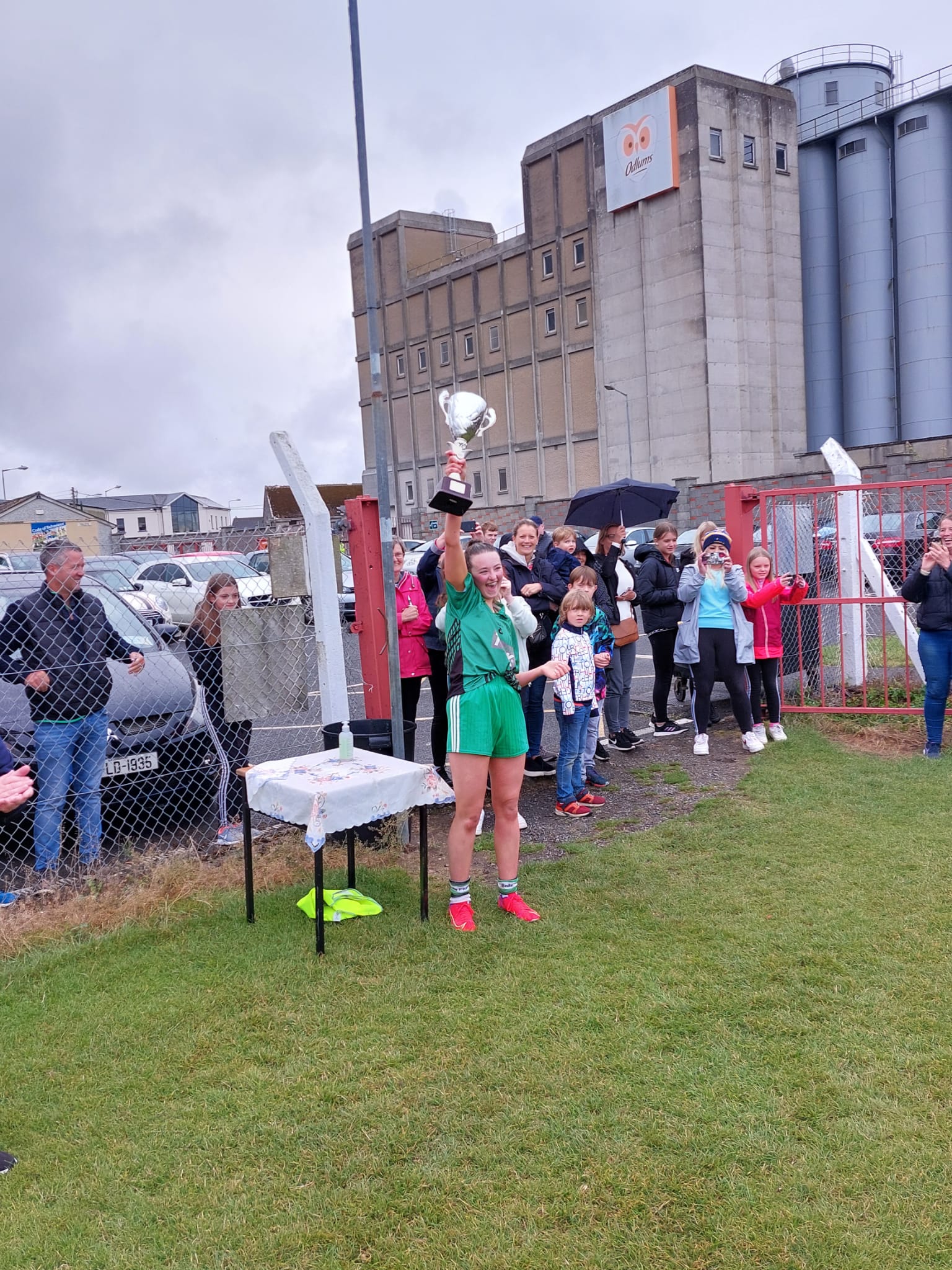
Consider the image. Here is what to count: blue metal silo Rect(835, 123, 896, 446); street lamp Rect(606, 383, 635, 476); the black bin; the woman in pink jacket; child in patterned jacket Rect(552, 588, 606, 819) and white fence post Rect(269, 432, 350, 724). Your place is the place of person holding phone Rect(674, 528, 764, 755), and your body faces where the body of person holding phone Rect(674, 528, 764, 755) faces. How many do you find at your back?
2

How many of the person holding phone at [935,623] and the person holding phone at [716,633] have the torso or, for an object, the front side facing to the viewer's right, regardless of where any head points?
0

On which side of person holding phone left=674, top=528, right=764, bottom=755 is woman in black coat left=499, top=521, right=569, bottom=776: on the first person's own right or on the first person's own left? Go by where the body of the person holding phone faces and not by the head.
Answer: on the first person's own right

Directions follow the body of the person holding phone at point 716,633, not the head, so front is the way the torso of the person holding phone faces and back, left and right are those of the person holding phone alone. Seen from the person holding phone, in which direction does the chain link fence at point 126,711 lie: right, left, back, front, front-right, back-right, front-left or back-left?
front-right

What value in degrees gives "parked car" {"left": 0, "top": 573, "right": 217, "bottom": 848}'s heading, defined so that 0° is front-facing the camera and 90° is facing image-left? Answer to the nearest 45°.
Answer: approximately 315°

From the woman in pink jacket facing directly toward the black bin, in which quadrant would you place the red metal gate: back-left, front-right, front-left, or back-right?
back-left

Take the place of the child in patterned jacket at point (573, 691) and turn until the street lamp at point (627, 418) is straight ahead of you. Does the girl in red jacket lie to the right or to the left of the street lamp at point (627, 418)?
right
